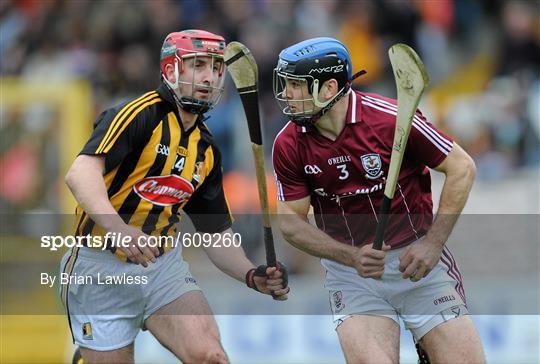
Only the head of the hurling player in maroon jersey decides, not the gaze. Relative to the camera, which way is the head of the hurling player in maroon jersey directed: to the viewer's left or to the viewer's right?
to the viewer's left

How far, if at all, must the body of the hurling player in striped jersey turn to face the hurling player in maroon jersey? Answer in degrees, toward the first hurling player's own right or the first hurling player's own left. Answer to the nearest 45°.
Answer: approximately 45° to the first hurling player's own left
